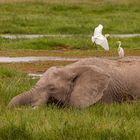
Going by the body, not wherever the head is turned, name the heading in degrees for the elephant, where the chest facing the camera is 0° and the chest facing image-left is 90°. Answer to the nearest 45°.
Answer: approximately 90°

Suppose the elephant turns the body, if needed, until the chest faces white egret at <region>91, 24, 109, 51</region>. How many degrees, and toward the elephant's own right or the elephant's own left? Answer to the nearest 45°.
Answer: approximately 90° to the elephant's own right

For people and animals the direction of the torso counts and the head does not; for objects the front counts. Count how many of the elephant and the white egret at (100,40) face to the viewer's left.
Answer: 1
